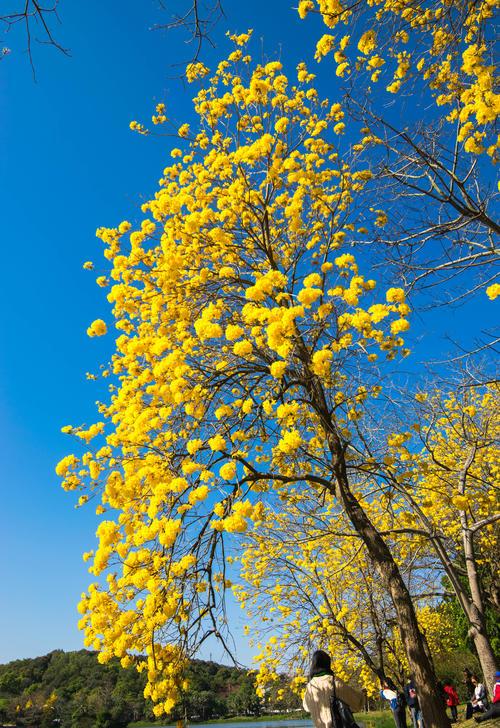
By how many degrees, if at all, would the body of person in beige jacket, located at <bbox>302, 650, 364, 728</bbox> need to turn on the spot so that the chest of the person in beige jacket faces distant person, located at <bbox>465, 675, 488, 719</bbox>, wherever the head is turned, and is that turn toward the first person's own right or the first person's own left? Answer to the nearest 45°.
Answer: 0° — they already face them

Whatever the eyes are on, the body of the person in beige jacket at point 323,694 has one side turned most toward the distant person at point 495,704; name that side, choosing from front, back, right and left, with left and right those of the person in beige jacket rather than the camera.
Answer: front

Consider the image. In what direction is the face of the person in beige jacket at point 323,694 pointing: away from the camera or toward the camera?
away from the camera

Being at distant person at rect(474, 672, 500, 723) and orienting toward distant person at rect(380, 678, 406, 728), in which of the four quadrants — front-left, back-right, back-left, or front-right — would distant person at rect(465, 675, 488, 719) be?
front-right

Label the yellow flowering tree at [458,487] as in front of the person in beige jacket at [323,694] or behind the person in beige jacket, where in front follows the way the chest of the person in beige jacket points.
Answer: in front

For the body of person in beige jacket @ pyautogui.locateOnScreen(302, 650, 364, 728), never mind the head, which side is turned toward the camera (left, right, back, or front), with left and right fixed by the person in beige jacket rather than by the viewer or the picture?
back

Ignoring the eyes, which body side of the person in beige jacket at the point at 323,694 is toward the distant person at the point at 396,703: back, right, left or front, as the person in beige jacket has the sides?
front
